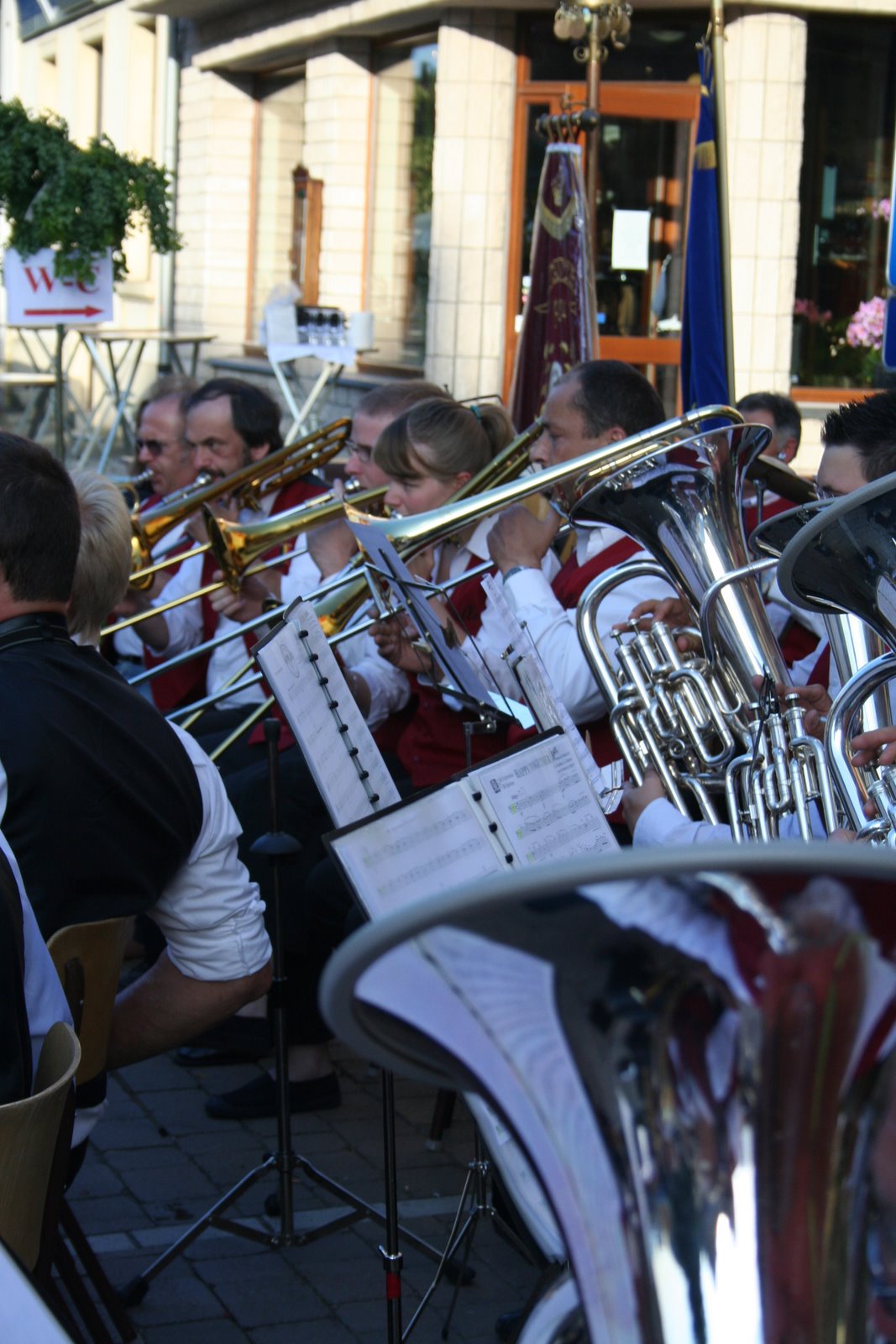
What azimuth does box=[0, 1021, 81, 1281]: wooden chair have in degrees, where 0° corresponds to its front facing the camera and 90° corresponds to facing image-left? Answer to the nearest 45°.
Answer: approximately 135°

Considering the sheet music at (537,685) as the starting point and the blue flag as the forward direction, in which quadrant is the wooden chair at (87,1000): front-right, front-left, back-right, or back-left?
back-left

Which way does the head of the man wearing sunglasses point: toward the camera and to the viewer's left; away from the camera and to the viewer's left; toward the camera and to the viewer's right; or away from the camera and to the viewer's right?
toward the camera and to the viewer's left

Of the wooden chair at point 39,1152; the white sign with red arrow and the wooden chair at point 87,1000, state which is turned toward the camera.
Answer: the white sign with red arrow

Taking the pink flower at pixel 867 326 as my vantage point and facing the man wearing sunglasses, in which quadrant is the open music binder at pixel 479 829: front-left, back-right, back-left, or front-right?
front-left

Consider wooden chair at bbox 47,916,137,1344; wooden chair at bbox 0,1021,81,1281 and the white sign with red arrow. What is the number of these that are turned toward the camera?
1

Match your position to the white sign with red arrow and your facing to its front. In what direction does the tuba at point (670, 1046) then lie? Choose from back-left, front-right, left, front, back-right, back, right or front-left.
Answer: front

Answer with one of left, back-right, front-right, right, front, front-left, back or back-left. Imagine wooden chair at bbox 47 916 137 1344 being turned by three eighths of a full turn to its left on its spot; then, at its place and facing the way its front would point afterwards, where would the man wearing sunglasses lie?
back

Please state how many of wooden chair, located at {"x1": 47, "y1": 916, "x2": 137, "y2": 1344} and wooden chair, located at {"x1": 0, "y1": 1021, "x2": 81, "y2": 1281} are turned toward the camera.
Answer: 0

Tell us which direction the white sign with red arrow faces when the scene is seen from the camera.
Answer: facing the viewer

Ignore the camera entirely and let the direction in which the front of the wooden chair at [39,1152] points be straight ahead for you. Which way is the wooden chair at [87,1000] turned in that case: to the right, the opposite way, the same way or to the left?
the same way
